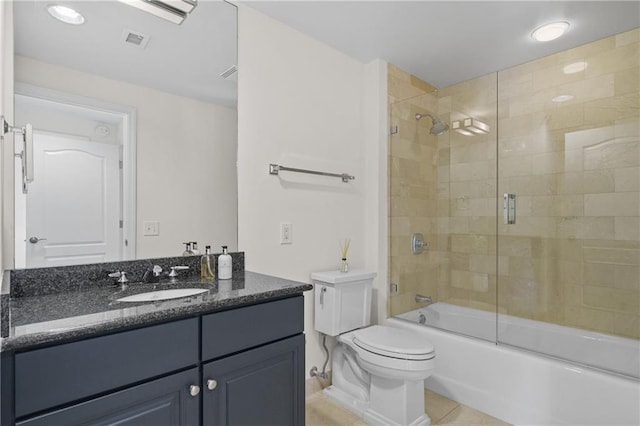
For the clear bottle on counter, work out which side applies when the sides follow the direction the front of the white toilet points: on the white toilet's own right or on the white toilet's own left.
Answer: on the white toilet's own right

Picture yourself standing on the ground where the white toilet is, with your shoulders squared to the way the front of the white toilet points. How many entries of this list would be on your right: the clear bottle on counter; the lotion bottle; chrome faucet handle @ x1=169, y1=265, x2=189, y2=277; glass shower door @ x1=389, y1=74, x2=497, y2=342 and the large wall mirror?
4

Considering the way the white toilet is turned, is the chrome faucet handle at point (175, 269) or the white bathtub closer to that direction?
the white bathtub

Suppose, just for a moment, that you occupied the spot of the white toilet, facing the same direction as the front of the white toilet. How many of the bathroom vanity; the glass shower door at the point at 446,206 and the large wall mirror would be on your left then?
1

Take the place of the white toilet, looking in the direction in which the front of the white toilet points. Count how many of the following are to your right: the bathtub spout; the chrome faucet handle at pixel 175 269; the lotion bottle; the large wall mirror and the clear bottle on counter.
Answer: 4

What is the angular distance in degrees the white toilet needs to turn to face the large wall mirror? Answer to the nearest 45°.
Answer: approximately 90° to its right

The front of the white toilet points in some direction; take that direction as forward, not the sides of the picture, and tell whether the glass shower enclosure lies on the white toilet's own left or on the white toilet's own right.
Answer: on the white toilet's own left

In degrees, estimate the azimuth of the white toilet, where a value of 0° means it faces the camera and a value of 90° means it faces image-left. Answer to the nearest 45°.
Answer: approximately 315°

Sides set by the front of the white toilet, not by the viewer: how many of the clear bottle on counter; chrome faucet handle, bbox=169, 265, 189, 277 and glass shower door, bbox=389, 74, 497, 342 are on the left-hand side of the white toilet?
1

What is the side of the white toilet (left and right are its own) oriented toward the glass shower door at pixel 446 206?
left

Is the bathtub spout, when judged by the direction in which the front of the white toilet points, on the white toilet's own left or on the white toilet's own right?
on the white toilet's own left

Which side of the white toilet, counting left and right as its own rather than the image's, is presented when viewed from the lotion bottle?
right
